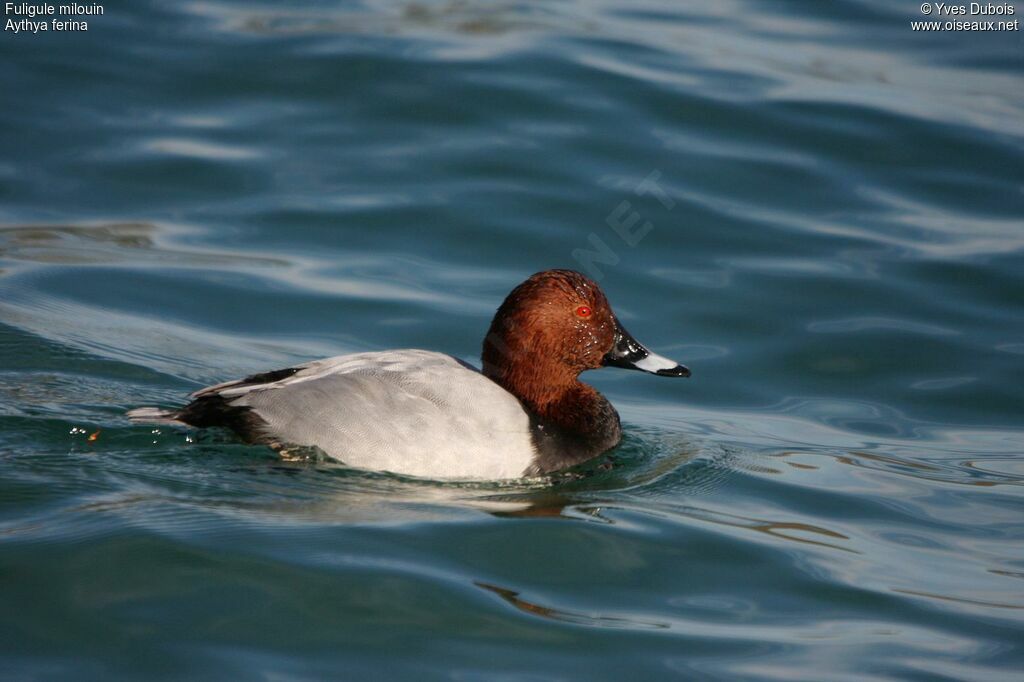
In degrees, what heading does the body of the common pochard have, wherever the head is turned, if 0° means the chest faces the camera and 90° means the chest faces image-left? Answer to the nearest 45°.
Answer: approximately 270°
